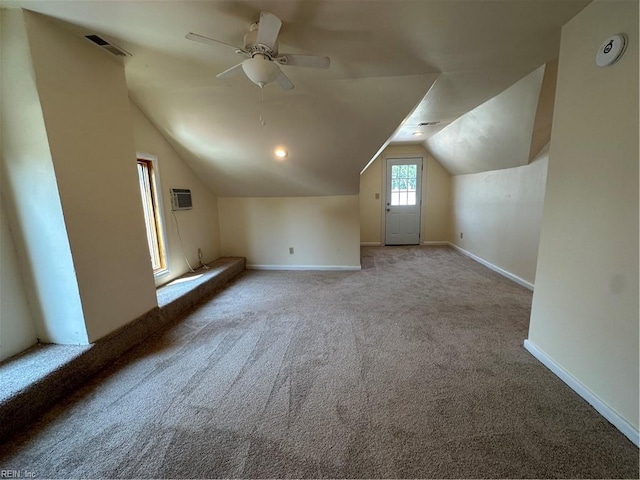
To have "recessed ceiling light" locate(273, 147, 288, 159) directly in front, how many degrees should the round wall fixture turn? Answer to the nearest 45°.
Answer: approximately 45° to its right

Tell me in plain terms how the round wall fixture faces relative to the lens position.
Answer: facing the viewer and to the left of the viewer

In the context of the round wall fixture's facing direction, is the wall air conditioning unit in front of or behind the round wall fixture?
in front

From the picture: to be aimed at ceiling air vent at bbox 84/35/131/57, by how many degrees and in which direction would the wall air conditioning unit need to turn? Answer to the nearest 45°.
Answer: approximately 45° to its right

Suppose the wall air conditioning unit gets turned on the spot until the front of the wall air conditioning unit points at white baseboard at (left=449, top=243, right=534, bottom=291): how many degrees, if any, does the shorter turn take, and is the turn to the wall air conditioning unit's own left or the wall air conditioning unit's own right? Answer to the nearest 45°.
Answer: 0° — it already faces it

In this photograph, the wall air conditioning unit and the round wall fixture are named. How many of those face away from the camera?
0

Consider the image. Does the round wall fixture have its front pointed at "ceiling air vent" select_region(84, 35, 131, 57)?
yes

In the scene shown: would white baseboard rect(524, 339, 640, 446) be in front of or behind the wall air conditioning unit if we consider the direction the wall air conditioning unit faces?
in front

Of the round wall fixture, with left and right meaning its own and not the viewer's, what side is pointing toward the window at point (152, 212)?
front

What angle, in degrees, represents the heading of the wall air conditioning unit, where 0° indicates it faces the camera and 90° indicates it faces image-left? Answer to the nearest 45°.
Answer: approximately 315°

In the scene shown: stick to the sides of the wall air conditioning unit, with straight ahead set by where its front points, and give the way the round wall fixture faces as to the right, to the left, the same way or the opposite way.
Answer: the opposite way

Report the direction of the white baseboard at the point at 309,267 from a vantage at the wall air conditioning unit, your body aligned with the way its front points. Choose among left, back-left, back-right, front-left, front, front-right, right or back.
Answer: front-left

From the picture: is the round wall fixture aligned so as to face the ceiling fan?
yes
